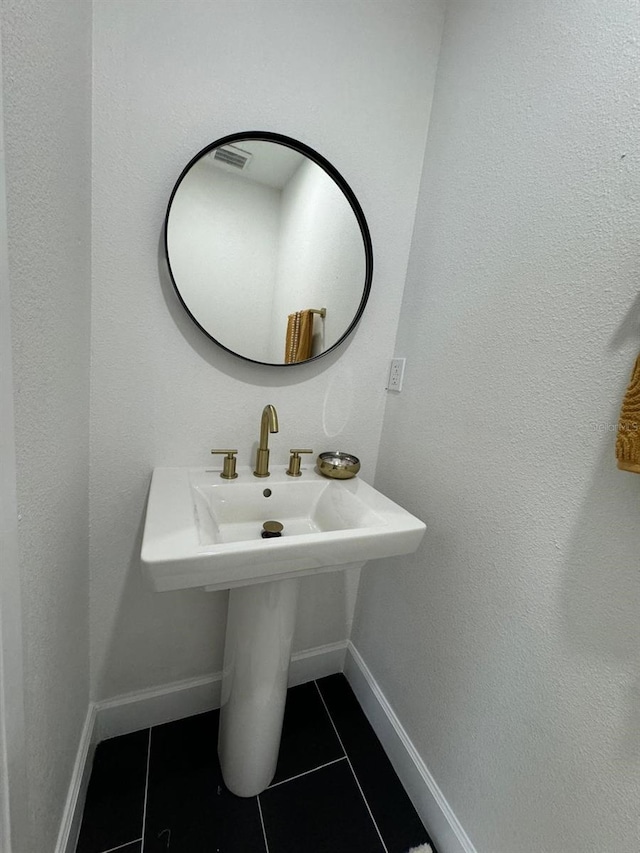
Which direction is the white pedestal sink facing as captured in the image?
toward the camera
